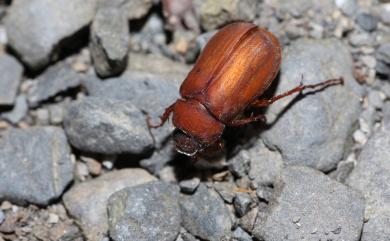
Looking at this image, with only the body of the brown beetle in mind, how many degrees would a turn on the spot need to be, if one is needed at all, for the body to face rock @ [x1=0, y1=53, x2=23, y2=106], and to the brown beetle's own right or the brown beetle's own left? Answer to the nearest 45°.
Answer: approximately 45° to the brown beetle's own right

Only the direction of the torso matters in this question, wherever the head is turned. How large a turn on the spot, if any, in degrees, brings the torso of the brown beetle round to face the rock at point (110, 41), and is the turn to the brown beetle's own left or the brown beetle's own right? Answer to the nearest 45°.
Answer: approximately 90° to the brown beetle's own right

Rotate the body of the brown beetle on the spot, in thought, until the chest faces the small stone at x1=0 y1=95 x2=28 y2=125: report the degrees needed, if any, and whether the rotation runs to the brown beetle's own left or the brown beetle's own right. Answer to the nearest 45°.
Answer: approximately 45° to the brown beetle's own right

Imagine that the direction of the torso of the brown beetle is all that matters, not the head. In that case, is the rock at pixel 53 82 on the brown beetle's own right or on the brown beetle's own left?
on the brown beetle's own right

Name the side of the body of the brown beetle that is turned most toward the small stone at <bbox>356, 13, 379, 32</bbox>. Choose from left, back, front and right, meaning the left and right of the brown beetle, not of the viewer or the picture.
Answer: back

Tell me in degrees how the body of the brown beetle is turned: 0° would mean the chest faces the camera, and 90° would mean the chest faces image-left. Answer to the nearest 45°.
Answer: approximately 45°

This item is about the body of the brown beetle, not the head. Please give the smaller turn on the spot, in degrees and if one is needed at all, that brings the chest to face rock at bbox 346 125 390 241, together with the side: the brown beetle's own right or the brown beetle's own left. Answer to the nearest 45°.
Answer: approximately 135° to the brown beetle's own left

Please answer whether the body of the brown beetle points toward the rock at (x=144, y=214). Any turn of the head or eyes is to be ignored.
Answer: yes

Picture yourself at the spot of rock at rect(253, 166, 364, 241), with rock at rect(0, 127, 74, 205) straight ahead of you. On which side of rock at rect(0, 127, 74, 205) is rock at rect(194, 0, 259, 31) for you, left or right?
right

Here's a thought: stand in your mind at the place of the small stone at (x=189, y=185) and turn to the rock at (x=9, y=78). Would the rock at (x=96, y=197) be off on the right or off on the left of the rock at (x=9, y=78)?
left

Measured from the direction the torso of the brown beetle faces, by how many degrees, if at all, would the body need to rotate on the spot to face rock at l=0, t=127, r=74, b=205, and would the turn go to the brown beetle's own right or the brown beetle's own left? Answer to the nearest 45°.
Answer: approximately 45° to the brown beetle's own right
